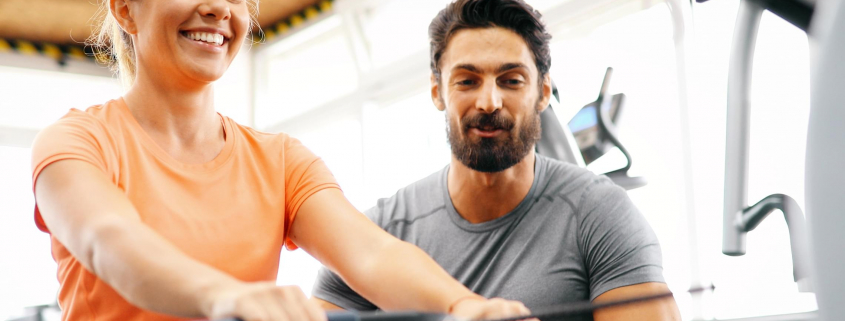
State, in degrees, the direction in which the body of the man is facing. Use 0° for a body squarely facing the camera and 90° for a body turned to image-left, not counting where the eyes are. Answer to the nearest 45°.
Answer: approximately 0°

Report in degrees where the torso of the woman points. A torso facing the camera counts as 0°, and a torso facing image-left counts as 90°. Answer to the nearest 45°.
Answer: approximately 315°
